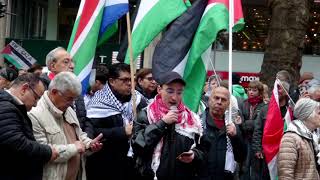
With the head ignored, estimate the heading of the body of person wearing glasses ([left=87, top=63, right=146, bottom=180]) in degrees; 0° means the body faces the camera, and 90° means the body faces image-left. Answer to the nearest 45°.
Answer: approximately 315°

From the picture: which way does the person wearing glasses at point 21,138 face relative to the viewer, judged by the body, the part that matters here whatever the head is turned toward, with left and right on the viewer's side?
facing to the right of the viewer

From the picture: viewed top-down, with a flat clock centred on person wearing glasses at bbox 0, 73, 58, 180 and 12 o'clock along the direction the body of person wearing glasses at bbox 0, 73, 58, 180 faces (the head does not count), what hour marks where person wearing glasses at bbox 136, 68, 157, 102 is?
person wearing glasses at bbox 136, 68, 157, 102 is roughly at 10 o'clock from person wearing glasses at bbox 0, 73, 58, 180.

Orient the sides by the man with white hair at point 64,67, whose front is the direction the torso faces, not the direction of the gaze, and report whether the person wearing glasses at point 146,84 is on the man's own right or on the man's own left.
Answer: on the man's own left

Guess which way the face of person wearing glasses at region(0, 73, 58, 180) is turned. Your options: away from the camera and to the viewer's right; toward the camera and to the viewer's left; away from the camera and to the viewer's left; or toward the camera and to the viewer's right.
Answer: toward the camera and to the viewer's right

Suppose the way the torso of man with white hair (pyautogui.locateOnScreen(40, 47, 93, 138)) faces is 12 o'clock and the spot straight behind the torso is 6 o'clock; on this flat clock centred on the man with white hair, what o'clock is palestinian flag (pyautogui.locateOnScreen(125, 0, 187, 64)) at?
The palestinian flag is roughly at 10 o'clock from the man with white hair.

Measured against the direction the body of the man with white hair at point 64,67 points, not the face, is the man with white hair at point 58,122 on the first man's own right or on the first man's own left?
on the first man's own right
